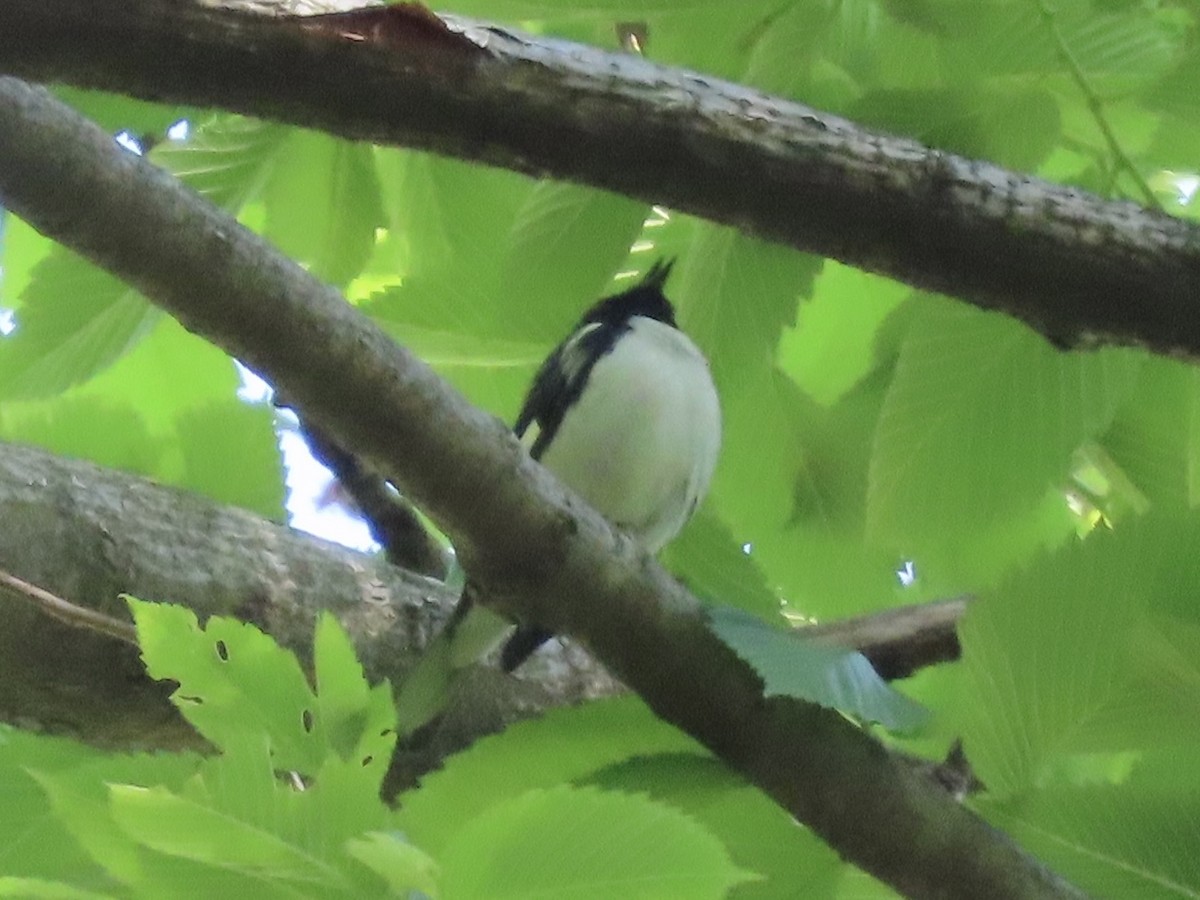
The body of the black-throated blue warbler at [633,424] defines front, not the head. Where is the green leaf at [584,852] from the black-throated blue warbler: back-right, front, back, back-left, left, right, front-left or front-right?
front-right

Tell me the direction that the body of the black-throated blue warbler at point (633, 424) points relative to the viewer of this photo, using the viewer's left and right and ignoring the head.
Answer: facing the viewer and to the right of the viewer

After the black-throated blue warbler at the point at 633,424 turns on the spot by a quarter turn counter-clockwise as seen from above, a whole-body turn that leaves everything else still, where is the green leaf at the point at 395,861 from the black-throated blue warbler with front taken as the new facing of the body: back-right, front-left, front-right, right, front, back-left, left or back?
back-right

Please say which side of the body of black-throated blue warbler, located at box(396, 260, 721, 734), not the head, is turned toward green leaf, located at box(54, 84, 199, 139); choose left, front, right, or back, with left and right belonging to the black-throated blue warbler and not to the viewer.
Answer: right

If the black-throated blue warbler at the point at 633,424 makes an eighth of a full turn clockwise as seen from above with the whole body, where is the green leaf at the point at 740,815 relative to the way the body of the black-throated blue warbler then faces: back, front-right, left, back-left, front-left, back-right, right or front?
front

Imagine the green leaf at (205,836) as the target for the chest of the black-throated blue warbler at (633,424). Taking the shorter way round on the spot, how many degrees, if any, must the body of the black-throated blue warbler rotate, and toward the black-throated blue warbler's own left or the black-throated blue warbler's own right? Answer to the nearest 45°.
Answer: approximately 45° to the black-throated blue warbler's own right
